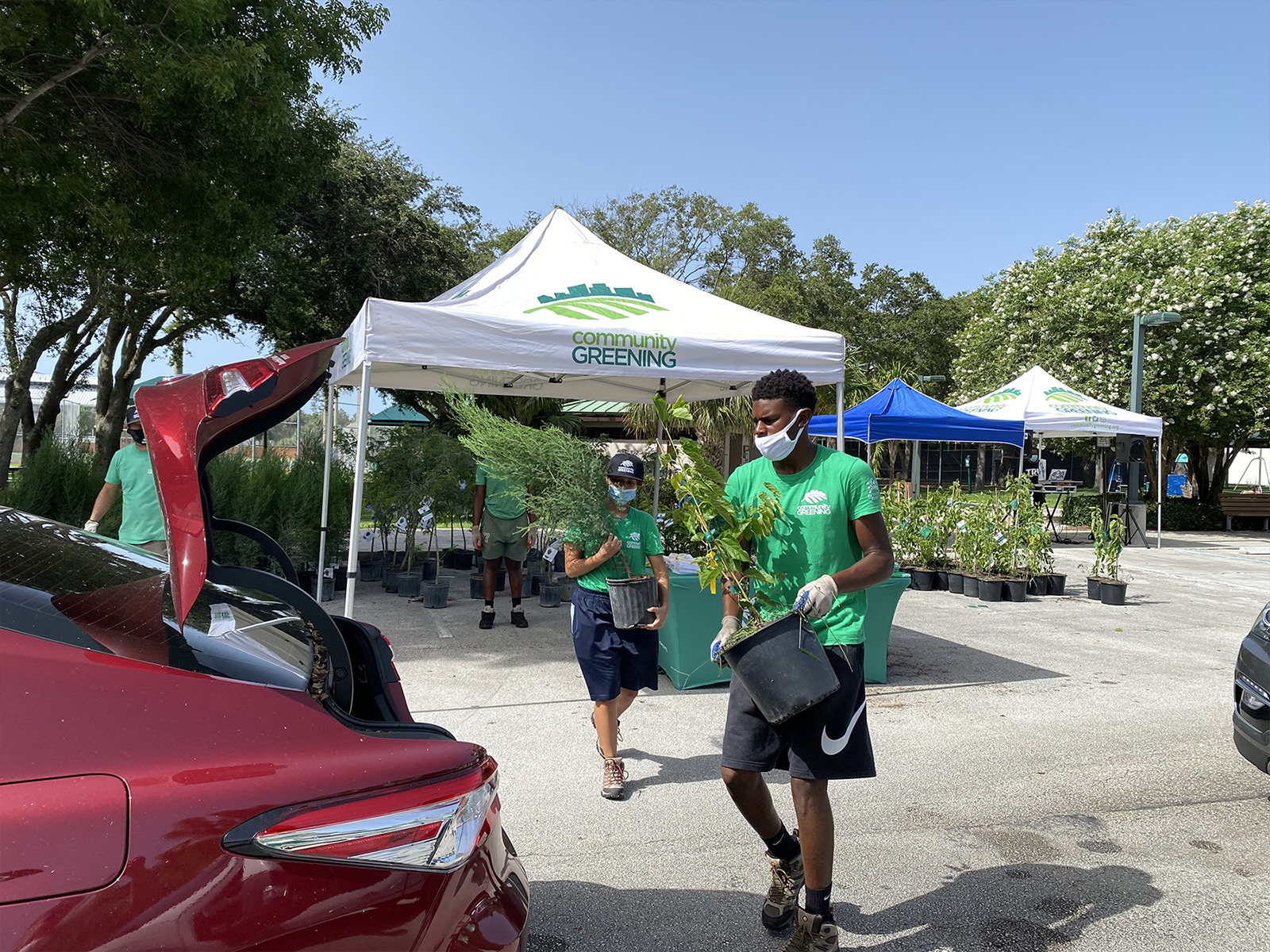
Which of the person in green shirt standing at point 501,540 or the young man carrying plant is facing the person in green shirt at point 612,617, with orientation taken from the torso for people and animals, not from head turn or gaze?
the person in green shirt standing

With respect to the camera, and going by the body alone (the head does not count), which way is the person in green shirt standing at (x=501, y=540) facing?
toward the camera

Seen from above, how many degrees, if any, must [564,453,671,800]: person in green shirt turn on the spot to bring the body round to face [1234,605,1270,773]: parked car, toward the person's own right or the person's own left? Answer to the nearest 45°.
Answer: approximately 90° to the person's own left

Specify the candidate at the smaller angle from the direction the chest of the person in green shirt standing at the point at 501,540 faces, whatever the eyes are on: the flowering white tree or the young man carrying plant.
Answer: the young man carrying plant

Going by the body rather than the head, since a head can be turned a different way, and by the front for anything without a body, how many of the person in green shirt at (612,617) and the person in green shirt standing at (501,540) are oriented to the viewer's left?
0

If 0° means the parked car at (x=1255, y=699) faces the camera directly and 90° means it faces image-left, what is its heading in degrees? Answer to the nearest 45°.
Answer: approximately 45°

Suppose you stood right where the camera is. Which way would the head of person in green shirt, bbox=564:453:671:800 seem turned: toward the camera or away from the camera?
toward the camera

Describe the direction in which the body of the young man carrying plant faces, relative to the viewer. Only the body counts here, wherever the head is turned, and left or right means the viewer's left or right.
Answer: facing the viewer and to the left of the viewer

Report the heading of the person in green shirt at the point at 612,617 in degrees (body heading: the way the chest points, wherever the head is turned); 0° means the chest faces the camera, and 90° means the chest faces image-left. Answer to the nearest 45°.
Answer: approximately 0°

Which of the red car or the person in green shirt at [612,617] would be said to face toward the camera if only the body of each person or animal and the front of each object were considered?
the person in green shirt
